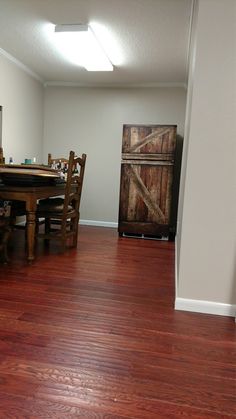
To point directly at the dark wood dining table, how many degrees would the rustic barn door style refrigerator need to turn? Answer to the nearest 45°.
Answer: approximately 45° to its right

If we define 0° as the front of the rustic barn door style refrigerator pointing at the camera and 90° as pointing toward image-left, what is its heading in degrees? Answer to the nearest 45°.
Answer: approximately 0°

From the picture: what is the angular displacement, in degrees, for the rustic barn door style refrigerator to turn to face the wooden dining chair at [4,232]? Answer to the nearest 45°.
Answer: approximately 45° to its right

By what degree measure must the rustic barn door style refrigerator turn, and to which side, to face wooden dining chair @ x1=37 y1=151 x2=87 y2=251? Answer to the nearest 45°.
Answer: approximately 45° to its right
